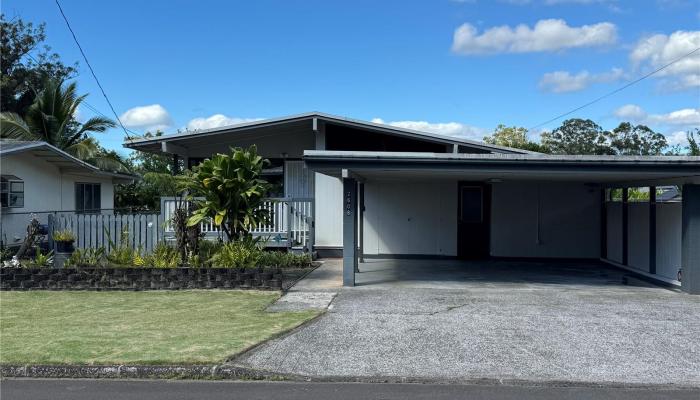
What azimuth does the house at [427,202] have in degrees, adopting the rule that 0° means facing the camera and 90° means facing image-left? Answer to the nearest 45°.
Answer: approximately 0°

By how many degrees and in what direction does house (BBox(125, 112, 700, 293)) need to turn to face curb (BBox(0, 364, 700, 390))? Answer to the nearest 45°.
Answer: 0° — it already faces it

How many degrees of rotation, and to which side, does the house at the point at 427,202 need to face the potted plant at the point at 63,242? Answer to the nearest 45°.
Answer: approximately 45° to its right

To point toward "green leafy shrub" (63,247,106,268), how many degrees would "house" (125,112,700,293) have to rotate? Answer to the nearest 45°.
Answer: approximately 45° to its right

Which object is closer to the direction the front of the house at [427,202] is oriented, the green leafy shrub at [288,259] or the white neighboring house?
the green leafy shrub

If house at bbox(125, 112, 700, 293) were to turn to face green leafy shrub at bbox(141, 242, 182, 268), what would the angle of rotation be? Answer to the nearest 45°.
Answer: approximately 45° to its right

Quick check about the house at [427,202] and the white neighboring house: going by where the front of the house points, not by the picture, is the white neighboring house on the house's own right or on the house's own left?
on the house's own right

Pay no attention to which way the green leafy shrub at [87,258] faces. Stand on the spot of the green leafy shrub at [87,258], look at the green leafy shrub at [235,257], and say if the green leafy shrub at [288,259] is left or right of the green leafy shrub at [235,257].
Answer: left

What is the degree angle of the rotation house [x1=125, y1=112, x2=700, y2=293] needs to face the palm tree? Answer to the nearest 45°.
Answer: approximately 135° to its right
